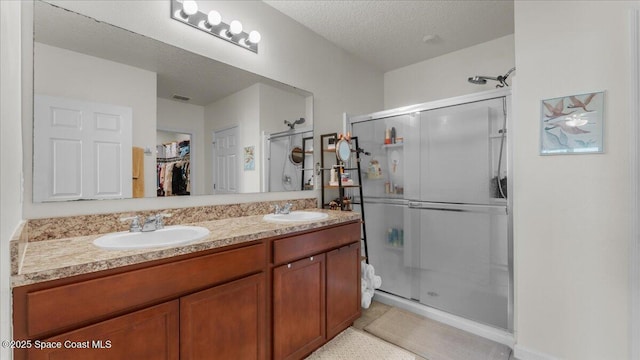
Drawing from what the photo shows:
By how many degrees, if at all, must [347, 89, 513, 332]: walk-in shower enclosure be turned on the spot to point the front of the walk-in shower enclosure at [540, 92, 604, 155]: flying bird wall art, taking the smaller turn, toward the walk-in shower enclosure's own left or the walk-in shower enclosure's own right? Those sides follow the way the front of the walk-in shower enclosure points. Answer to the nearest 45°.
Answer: approximately 90° to the walk-in shower enclosure's own left

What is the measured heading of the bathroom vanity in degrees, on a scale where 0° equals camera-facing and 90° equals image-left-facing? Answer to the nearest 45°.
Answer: approximately 315°

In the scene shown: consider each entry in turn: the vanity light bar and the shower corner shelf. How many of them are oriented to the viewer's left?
0

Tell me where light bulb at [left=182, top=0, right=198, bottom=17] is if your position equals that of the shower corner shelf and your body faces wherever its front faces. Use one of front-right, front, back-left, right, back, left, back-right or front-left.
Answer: front-right

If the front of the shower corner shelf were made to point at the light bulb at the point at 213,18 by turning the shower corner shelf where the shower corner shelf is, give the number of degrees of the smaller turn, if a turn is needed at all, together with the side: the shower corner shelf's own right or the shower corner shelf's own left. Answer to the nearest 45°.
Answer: approximately 45° to the shower corner shelf's own right

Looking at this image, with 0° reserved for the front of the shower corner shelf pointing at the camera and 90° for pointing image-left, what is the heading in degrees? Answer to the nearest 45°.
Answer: approximately 0°

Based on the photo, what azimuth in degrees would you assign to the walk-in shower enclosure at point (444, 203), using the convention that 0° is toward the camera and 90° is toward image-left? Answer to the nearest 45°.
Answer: approximately 45°
